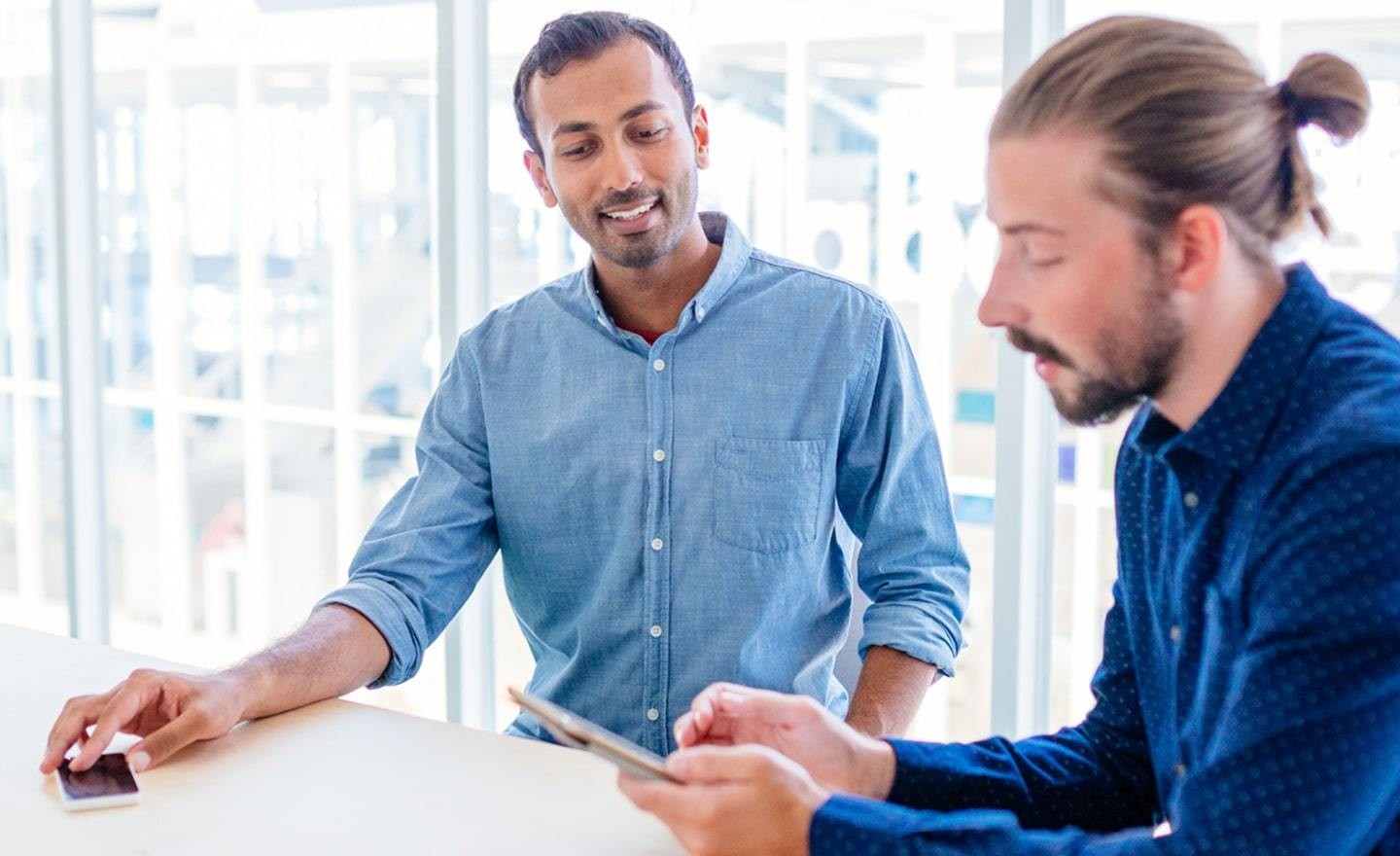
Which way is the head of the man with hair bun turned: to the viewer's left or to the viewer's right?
to the viewer's left

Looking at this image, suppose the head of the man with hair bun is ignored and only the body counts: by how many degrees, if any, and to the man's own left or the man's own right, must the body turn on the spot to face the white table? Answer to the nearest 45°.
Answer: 0° — they already face it

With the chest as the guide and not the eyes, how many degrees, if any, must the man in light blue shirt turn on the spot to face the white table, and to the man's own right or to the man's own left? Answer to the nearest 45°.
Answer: approximately 45° to the man's own right

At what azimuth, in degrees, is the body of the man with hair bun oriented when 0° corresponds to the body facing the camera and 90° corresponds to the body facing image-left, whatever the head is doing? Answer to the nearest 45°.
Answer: approximately 90°

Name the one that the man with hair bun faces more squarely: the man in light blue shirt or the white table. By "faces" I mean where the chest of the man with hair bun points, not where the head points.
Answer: the white table

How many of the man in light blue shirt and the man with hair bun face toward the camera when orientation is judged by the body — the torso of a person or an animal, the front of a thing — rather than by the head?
1

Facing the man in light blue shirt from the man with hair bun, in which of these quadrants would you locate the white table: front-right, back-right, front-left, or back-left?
front-left

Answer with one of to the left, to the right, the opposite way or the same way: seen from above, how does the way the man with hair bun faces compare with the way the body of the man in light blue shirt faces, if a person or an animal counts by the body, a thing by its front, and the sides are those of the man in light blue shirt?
to the right

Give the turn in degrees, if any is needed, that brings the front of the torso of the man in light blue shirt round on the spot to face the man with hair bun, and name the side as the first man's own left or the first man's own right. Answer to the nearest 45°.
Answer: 0° — they already face them

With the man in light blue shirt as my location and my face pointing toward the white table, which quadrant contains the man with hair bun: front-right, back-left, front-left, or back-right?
front-left

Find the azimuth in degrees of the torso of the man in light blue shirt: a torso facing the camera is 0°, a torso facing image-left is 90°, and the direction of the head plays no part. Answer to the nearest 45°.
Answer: approximately 0°
